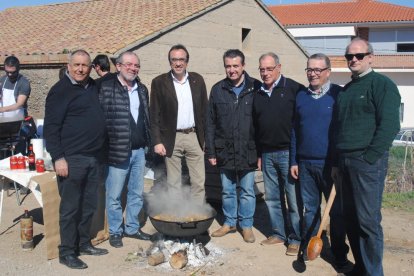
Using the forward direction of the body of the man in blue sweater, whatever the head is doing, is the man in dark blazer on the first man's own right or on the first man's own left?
on the first man's own right

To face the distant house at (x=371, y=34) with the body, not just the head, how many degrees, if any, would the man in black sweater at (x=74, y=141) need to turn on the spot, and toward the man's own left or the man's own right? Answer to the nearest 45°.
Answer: approximately 90° to the man's own left

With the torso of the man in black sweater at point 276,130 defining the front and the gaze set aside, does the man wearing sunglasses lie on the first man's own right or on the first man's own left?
on the first man's own left

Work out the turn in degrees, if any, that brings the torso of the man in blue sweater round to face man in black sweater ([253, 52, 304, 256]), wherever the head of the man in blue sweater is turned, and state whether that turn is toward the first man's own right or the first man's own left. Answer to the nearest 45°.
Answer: approximately 90° to the first man's own right
